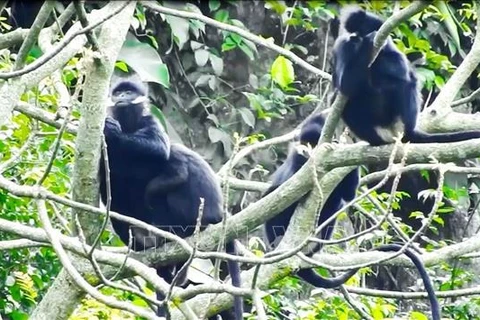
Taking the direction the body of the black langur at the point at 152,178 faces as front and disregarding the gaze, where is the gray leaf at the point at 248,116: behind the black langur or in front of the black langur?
behind

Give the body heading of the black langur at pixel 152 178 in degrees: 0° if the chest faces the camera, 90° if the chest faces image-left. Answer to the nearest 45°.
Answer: approximately 45°

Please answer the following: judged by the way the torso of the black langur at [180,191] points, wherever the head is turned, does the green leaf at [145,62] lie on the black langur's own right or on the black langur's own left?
on the black langur's own right

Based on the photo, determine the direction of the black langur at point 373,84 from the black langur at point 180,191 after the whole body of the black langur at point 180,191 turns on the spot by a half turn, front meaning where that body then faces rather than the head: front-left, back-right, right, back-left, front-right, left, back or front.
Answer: front

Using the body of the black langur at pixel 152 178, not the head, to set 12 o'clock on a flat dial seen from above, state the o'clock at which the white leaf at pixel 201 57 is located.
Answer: The white leaf is roughly at 5 o'clock from the black langur.

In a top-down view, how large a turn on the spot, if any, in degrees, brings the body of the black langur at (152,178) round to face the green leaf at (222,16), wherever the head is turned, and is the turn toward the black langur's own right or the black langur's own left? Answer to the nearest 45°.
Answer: approximately 135° to the black langur's own right
